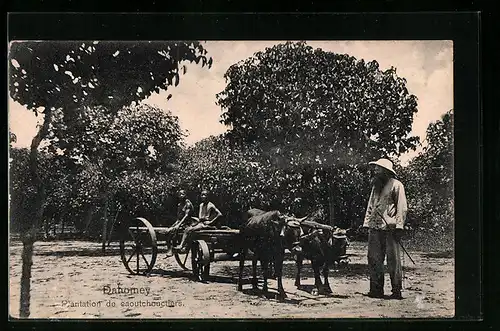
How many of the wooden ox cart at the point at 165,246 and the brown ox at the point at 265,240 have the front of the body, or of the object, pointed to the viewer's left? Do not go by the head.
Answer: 0

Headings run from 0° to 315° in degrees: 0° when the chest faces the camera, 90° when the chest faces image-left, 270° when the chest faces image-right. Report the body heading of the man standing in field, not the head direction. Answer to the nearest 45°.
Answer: approximately 45°

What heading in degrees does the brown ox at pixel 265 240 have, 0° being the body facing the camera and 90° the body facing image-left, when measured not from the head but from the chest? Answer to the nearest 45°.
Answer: approximately 315°

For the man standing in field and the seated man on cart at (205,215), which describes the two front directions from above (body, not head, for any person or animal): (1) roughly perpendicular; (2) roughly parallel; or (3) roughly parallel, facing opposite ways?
roughly parallel

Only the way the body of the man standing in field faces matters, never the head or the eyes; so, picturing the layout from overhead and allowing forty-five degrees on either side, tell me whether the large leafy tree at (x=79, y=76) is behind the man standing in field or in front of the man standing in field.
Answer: in front

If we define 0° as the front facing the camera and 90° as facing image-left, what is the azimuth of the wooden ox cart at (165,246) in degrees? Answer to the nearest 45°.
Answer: approximately 315°

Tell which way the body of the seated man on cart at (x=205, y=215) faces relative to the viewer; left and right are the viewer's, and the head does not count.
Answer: facing the viewer and to the left of the viewer

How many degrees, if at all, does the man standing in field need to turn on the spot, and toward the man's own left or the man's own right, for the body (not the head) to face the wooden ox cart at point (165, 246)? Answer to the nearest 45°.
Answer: approximately 45° to the man's own right

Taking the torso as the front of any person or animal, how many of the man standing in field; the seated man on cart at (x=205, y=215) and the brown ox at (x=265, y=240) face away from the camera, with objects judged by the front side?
0
